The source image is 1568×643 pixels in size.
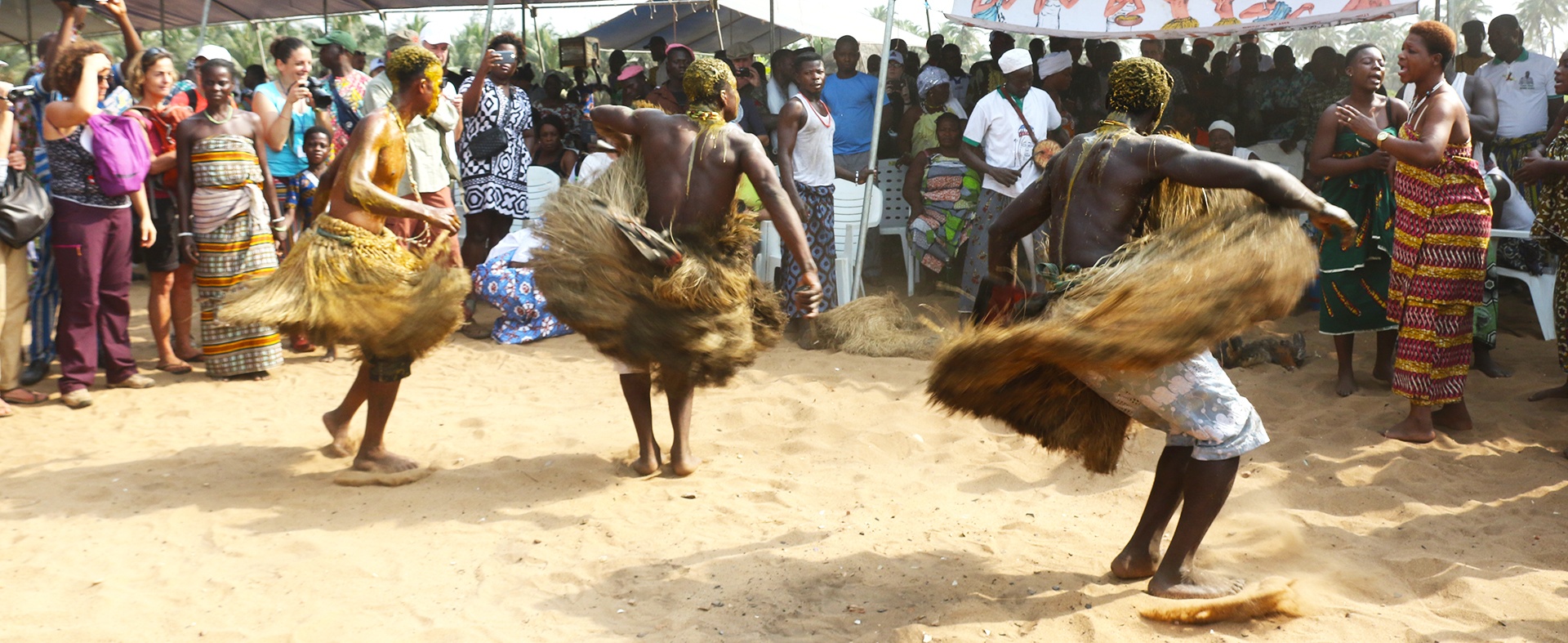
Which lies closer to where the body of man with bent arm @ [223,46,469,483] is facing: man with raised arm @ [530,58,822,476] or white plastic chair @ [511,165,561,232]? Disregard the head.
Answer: the man with raised arm

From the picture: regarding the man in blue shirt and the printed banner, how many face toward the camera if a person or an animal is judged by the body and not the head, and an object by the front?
2

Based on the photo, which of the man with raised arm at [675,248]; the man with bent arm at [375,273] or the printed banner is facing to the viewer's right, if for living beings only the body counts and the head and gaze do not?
the man with bent arm at [375,273]

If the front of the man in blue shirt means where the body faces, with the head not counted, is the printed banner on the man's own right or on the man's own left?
on the man's own left

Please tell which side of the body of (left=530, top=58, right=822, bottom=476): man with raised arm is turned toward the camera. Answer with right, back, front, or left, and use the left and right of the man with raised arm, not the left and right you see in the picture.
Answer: back

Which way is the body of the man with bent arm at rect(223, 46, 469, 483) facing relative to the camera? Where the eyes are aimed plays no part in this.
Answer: to the viewer's right
